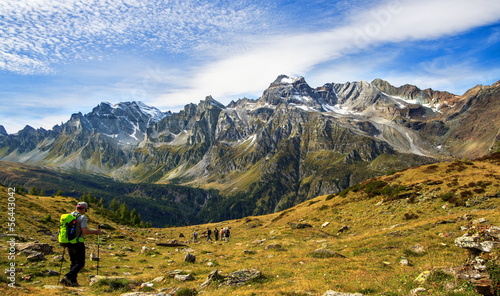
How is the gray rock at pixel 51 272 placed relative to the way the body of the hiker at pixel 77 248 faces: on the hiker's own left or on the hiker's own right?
on the hiker's own left

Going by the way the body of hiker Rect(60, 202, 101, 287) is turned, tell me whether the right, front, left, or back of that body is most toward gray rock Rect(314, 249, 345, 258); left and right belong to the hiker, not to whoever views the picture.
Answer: front

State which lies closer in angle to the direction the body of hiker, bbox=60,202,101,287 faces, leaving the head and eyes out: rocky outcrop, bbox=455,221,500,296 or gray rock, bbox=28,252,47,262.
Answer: the rocky outcrop

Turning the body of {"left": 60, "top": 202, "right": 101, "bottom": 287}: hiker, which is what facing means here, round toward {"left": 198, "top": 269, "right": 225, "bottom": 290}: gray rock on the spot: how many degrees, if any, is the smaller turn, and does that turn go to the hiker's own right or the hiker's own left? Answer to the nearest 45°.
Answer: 0° — they already face it

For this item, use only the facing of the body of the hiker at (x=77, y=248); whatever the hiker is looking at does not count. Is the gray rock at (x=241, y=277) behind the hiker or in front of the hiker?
in front

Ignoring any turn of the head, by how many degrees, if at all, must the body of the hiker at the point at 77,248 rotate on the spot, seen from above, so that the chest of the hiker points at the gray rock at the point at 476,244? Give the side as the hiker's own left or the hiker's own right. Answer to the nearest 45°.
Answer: approximately 45° to the hiker's own right

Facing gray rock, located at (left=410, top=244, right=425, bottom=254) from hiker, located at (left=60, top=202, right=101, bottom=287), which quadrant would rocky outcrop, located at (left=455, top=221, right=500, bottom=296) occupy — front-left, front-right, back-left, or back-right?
front-right

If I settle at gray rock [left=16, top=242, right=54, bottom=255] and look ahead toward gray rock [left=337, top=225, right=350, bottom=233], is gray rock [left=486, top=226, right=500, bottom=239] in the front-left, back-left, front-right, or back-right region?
front-right

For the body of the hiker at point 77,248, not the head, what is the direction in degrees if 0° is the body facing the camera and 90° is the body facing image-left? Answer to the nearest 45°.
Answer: approximately 270°

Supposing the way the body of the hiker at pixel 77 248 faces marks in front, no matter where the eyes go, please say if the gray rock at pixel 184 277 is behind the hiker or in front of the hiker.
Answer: in front
